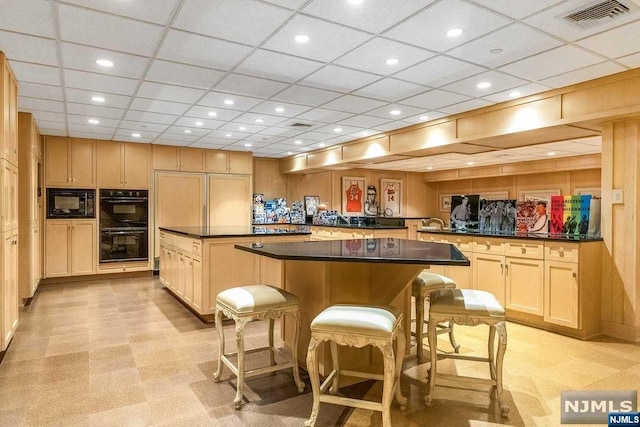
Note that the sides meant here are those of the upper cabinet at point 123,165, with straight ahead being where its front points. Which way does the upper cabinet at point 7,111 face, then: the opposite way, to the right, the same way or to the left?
to the left

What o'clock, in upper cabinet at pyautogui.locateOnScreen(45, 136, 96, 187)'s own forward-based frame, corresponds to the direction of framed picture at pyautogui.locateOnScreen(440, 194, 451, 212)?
The framed picture is roughly at 9 o'clock from the upper cabinet.

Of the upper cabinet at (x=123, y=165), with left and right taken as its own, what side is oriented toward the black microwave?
right

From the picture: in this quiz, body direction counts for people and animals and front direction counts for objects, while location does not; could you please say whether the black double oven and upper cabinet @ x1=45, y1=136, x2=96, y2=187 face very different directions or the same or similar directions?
same or similar directions

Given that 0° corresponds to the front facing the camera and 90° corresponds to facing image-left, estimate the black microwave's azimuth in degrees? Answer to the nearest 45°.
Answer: approximately 0°

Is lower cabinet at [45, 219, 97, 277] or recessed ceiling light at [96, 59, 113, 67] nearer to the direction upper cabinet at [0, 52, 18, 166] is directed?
the recessed ceiling light

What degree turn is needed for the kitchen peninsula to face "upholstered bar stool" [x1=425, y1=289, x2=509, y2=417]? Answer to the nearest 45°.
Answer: approximately 90° to its left

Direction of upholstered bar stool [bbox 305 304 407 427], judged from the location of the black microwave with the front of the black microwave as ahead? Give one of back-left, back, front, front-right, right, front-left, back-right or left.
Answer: front

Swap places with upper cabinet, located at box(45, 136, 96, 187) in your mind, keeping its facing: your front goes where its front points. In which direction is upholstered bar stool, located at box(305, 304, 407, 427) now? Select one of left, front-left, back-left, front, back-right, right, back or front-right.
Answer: front

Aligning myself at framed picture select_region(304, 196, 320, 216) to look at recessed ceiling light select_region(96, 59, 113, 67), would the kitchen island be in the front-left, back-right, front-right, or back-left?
front-left

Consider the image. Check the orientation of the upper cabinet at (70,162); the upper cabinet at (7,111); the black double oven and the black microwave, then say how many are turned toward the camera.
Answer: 3

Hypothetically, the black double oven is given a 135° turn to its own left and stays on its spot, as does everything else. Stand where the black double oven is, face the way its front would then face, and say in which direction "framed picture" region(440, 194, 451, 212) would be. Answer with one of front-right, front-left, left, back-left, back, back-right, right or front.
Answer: front-right

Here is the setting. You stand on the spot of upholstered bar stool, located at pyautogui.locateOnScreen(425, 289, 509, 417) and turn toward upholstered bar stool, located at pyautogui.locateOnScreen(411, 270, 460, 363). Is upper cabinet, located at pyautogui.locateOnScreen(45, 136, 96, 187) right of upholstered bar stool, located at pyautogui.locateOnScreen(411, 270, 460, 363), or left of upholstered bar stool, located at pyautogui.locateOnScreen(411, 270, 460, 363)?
left

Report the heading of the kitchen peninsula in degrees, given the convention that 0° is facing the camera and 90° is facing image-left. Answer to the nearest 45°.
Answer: approximately 45°

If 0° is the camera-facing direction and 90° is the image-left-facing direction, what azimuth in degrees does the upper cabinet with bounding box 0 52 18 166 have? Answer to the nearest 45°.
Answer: approximately 270°

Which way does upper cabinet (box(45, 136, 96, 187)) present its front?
toward the camera

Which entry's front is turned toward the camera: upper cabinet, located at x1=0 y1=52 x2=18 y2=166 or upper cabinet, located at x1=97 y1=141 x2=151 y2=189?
upper cabinet, located at x1=97 y1=141 x2=151 y2=189

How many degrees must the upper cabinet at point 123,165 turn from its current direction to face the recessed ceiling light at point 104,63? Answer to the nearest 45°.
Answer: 0° — it already faces it

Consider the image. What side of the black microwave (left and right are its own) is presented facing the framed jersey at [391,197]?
left
